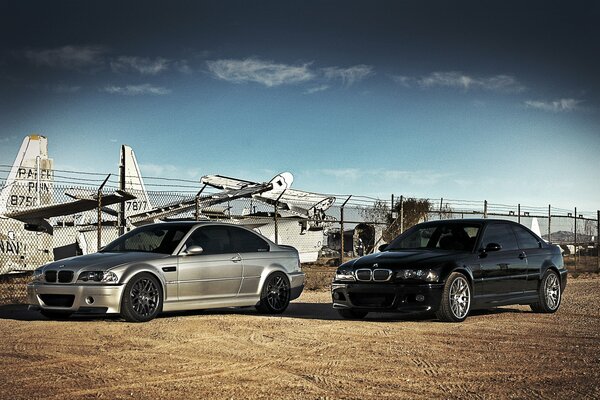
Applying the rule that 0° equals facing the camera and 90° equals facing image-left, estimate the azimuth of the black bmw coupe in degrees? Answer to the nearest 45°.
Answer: approximately 45°

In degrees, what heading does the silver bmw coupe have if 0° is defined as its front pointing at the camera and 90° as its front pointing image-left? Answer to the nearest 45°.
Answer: approximately 45°

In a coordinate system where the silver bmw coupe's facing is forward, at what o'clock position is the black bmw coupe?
The black bmw coupe is roughly at 8 o'clock from the silver bmw coupe.

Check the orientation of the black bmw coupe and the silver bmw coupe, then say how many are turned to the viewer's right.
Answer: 0

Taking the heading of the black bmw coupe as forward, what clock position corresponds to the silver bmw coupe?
The silver bmw coupe is roughly at 1 o'clock from the black bmw coupe.
